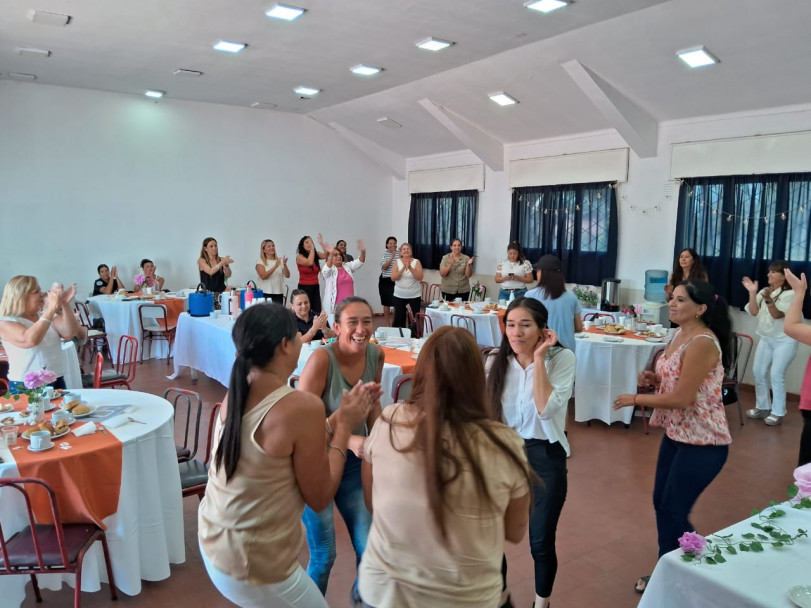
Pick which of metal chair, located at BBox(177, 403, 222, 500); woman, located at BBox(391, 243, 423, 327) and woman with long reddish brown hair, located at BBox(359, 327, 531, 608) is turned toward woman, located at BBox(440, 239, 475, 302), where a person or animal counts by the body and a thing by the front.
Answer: the woman with long reddish brown hair

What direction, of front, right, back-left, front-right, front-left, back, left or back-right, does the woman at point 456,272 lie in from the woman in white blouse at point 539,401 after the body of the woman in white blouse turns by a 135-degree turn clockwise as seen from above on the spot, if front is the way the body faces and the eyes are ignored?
front

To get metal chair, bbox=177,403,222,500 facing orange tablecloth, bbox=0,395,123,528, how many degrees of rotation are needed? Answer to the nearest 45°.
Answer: approximately 45° to its left

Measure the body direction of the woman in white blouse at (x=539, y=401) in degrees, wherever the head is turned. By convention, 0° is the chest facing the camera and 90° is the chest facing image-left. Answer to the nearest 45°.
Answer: approximately 45°

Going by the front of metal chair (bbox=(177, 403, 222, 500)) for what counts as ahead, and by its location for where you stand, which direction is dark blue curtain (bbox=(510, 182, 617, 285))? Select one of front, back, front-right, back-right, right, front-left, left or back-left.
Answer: back-right

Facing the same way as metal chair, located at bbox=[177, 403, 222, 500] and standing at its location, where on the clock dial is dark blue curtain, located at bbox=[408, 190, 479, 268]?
The dark blue curtain is roughly at 4 o'clock from the metal chair.

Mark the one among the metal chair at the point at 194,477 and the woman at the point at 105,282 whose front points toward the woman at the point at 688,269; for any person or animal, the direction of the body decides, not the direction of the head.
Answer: the woman at the point at 105,282

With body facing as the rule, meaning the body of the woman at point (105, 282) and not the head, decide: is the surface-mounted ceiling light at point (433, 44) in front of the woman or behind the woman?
in front

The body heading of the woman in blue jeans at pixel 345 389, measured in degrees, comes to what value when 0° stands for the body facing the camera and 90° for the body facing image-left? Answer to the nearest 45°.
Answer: approximately 315°

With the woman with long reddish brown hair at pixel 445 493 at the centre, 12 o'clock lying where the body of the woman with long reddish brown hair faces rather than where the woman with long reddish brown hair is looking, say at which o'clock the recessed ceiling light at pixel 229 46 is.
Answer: The recessed ceiling light is roughly at 11 o'clock from the woman with long reddish brown hair.

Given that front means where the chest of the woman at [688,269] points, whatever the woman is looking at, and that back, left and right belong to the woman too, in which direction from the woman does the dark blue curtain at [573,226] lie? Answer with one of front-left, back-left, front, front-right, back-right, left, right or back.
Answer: right

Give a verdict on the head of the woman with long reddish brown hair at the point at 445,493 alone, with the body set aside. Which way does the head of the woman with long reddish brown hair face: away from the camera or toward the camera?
away from the camera

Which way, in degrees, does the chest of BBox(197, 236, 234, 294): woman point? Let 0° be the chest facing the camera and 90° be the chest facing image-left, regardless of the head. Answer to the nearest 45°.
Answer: approximately 315°

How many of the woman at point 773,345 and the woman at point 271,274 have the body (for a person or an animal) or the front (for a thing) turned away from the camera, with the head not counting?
0
